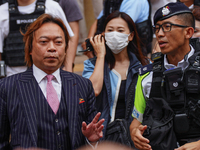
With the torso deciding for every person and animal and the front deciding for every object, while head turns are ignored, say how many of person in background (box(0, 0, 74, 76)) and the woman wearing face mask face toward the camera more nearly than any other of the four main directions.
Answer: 2

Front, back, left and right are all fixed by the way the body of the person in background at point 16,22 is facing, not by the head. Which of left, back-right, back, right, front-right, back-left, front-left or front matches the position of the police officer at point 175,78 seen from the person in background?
front-left

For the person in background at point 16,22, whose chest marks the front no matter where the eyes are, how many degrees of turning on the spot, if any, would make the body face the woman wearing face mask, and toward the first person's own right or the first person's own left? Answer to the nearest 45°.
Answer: approximately 90° to the first person's own left

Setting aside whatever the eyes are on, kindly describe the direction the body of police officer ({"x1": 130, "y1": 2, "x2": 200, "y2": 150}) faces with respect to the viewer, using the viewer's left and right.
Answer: facing the viewer and to the left of the viewer

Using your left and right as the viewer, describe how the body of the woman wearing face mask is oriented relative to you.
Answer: facing the viewer

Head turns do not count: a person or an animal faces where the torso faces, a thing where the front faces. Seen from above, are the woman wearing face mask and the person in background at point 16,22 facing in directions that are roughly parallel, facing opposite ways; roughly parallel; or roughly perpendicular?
roughly parallel

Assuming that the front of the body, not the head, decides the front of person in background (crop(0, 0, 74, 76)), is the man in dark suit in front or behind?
in front

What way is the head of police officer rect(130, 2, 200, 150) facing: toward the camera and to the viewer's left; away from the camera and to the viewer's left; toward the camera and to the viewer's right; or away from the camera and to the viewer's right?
toward the camera and to the viewer's left

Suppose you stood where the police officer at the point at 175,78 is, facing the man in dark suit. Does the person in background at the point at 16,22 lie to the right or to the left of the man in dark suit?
right

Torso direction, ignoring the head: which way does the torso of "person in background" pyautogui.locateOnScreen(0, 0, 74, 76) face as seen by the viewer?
toward the camera

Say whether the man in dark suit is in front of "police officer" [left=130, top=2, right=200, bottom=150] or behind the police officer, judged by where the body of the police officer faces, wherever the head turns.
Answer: in front

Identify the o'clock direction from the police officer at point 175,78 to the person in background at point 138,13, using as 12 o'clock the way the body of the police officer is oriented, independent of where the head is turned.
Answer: The person in background is roughly at 4 o'clock from the police officer.
